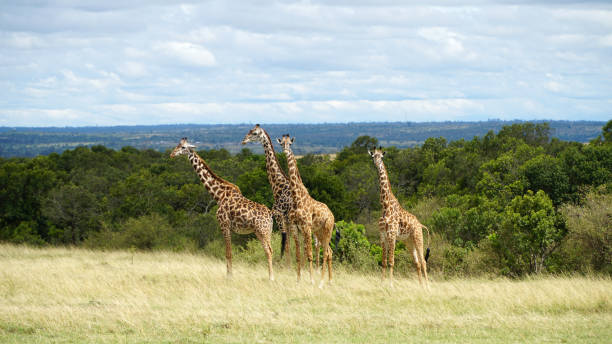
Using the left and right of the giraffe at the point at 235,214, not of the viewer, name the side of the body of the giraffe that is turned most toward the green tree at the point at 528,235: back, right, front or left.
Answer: back

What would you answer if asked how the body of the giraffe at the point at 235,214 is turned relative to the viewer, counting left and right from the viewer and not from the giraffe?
facing to the left of the viewer

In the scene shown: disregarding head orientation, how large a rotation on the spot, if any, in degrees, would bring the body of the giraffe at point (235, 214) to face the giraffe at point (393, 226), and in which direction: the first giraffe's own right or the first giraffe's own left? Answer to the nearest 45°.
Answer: approximately 180°

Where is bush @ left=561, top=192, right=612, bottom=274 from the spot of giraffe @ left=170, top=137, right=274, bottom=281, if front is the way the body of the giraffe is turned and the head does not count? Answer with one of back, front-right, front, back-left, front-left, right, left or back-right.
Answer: back

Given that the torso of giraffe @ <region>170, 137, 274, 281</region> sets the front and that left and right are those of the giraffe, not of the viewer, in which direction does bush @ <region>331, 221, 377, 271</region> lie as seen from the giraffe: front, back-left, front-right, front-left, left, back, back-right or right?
back-right

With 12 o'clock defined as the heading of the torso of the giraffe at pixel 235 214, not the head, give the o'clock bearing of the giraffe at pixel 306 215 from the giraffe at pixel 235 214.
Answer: the giraffe at pixel 306 215 is roughly at 7 o'clock from the giraffe at pixel 235 214.

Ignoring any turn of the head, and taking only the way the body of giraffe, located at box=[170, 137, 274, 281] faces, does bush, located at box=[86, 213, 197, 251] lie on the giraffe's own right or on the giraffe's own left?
on the giraffe's own right

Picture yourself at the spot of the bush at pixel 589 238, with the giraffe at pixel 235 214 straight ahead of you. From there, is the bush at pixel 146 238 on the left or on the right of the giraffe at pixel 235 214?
right

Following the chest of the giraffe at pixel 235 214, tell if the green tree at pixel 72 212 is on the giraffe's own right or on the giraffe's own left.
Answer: on the giraffe's own right
